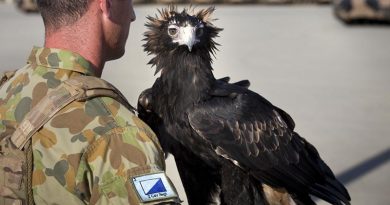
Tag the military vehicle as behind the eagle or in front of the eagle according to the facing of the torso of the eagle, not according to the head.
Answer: behind

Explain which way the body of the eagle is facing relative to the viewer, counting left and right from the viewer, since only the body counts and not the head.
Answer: facing the viewer and to the left of the viewer

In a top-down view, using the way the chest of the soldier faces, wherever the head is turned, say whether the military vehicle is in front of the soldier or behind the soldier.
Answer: in front

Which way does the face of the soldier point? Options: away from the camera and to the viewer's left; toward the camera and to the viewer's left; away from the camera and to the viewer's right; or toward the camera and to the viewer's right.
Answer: away from the camera and to the viewer's right

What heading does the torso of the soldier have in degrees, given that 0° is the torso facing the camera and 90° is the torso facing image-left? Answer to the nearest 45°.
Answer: approximately 225°
